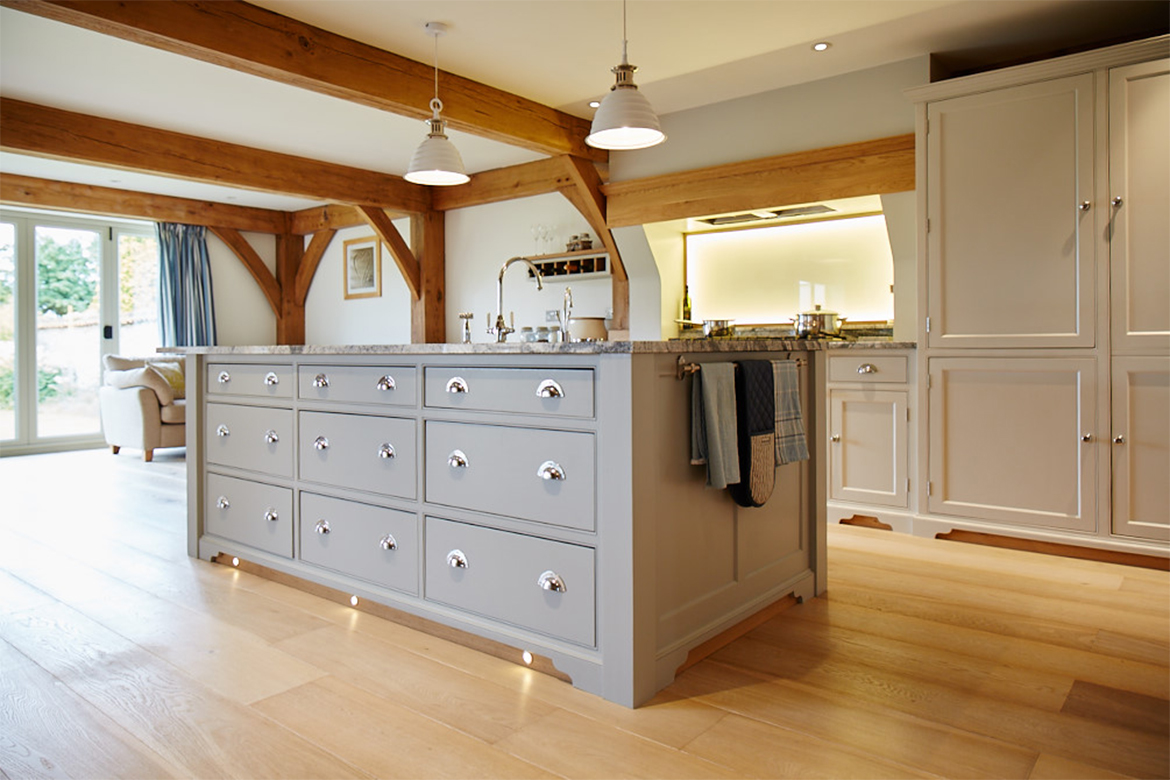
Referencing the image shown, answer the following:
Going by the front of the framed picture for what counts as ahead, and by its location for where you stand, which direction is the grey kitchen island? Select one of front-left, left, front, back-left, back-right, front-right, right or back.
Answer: front-left

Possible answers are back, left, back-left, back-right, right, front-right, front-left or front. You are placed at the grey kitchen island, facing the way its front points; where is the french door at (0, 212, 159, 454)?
right

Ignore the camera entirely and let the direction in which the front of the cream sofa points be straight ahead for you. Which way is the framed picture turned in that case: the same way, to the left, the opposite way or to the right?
to the right

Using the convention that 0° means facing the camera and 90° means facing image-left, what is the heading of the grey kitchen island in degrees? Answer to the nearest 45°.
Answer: approximately 45°

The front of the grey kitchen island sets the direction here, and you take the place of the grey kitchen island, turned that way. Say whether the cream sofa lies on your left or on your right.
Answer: on your right

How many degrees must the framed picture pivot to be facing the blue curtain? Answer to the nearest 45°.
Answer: approximately 45° to its right

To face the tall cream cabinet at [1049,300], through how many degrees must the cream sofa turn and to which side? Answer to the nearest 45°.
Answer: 0° — it already faces it

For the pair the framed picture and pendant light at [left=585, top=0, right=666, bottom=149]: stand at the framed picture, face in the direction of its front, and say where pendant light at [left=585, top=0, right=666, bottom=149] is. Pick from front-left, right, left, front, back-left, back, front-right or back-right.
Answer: front-left

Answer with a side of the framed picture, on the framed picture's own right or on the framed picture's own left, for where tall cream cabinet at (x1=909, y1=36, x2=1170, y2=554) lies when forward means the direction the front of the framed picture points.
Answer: on the framed picture's own left
